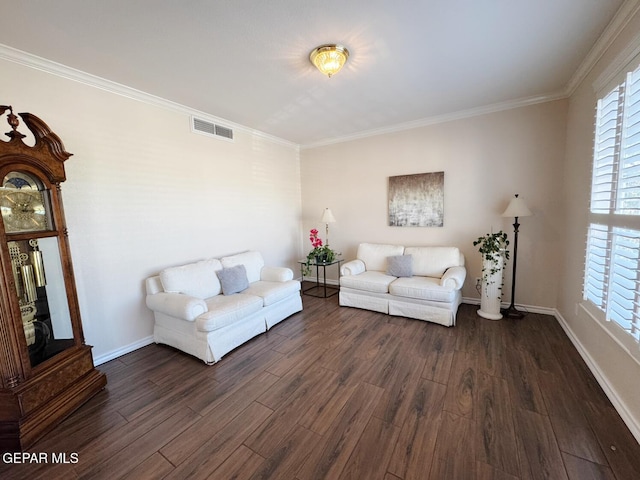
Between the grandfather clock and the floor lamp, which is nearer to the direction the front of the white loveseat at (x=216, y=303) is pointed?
the floor lamp

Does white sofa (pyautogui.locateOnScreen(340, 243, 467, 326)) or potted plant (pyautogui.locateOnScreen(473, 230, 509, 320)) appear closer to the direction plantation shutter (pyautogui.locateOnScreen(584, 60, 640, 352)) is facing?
the white sofa

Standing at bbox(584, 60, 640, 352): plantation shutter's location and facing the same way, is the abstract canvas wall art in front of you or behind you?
in front

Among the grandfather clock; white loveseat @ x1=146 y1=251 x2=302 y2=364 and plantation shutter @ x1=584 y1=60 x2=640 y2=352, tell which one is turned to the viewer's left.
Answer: the plantation shutter

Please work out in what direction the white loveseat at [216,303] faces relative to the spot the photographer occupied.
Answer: facing the viewer and to the right of the viewer

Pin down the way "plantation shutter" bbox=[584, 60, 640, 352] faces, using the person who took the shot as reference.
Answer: facing to the left of the viewer

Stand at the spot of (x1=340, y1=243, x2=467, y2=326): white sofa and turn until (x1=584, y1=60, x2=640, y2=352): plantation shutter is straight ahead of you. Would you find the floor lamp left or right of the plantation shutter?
left

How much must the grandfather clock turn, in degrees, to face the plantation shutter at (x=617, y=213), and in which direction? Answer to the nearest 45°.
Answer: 0° — it already faces it

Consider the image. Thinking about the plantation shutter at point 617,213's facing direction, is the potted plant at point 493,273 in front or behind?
in front

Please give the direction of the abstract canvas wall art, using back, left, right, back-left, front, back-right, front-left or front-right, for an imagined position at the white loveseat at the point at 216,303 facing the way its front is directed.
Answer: front-left

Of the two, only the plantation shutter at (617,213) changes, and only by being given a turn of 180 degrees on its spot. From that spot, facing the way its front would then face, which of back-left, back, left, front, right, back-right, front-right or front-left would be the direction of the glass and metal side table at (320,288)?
back

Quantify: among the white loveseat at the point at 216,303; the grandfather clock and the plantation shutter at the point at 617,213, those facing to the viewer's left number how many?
1

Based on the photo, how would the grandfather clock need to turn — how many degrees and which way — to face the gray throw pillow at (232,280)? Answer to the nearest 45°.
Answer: approximately 45° to its left

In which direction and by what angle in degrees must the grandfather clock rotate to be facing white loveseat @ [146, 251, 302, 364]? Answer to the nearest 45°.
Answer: approximately 45° to its left

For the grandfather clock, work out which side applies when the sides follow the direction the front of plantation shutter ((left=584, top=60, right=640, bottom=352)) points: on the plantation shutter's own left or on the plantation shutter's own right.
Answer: on the plantation shutter's own left
